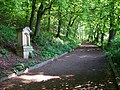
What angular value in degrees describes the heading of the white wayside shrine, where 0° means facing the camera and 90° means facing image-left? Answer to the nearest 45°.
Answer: approximately 315°
